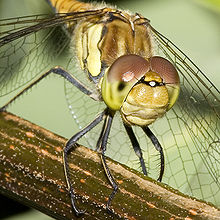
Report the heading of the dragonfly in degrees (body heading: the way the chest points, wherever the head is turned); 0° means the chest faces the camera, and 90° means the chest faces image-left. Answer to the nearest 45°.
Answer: approximately 315°
